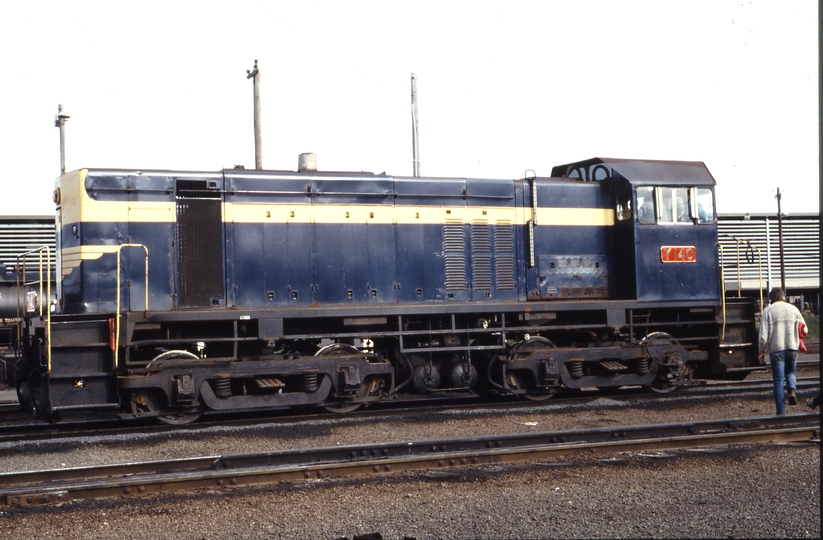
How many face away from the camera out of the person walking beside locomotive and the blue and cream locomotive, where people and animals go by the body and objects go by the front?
1

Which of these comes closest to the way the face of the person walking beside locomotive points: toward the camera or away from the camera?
away from the camera

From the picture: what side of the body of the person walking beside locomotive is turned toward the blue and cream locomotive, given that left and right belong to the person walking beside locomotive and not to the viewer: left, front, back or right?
left

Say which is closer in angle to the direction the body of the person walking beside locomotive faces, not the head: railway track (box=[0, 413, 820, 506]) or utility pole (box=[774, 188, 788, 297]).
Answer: the utility pole

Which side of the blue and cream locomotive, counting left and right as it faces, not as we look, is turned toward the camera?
left

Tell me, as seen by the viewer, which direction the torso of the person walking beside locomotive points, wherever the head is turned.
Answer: away from the camera

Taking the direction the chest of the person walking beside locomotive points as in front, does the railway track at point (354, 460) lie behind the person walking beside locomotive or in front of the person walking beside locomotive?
behind

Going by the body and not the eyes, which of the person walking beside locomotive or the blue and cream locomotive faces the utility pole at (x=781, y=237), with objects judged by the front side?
the person walking beside locomotive

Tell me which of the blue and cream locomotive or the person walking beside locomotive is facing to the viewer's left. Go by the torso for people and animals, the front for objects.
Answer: the blue and cream locomotive

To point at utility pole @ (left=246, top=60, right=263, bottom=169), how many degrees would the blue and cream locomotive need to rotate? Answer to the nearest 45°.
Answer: approximately 90° to its right

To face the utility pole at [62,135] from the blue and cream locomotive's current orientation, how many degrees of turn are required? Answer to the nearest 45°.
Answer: approximately 45° to its right

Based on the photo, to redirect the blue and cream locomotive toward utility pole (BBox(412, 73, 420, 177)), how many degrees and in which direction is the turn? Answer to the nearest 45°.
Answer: approximately 90° to its right

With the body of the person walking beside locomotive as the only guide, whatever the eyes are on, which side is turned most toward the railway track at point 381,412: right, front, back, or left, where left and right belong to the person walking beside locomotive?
left

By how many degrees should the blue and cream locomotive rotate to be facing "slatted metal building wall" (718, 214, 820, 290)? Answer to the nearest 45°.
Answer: approximately 135° to its right
